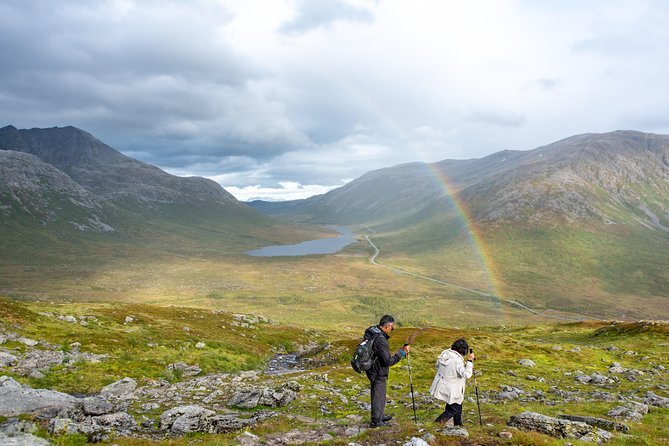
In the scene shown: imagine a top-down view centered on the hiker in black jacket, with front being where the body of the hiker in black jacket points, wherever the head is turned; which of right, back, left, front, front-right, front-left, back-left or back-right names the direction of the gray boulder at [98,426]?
back

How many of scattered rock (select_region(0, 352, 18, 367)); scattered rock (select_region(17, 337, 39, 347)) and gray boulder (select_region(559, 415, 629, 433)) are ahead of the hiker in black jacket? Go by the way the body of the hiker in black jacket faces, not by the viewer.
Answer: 1

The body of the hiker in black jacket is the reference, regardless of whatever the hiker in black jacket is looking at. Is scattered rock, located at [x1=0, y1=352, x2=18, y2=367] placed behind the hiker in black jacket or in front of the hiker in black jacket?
behind

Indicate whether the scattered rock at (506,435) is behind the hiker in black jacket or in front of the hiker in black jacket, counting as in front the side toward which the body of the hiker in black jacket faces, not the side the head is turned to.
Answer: in front

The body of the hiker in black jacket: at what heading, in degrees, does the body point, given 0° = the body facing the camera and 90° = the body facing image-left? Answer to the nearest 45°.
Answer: approximately 270°

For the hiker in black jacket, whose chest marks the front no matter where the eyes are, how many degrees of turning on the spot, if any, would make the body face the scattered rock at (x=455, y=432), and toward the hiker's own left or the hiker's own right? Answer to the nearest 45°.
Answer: approximately 45° to the hiker's own right

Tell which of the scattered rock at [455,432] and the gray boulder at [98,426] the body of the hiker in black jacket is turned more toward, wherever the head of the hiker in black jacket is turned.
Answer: the scattered rock

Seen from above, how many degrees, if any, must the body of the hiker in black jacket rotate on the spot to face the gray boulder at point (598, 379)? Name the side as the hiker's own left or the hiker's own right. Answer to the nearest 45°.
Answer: approximately 45° to the hiker's own left

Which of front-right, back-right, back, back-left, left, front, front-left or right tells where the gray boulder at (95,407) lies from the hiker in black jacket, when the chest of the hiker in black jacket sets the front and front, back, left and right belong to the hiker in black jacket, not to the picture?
back

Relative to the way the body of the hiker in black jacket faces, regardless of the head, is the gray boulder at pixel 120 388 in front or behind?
behind

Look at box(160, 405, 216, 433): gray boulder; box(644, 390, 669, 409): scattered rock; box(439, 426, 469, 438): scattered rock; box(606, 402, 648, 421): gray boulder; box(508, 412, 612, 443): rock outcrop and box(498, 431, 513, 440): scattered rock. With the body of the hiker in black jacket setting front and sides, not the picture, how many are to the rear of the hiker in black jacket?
1

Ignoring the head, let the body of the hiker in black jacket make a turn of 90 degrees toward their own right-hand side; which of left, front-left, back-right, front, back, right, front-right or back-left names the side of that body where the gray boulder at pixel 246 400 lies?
back-right

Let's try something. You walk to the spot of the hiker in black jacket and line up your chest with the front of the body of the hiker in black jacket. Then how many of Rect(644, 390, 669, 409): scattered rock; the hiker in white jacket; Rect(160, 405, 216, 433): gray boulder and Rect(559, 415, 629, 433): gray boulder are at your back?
1

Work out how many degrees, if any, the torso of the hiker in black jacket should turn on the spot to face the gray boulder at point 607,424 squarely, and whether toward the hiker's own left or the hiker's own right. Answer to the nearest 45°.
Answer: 0° — they already face it

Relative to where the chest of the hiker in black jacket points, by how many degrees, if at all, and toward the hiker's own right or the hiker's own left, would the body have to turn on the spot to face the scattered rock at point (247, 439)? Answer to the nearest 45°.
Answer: approximately 180°

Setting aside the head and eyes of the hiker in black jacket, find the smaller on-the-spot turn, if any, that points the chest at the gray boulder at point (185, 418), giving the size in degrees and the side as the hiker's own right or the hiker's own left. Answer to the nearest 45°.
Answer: approximately 180°

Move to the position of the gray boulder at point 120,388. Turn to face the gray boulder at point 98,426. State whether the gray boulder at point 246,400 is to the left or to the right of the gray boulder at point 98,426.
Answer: left
